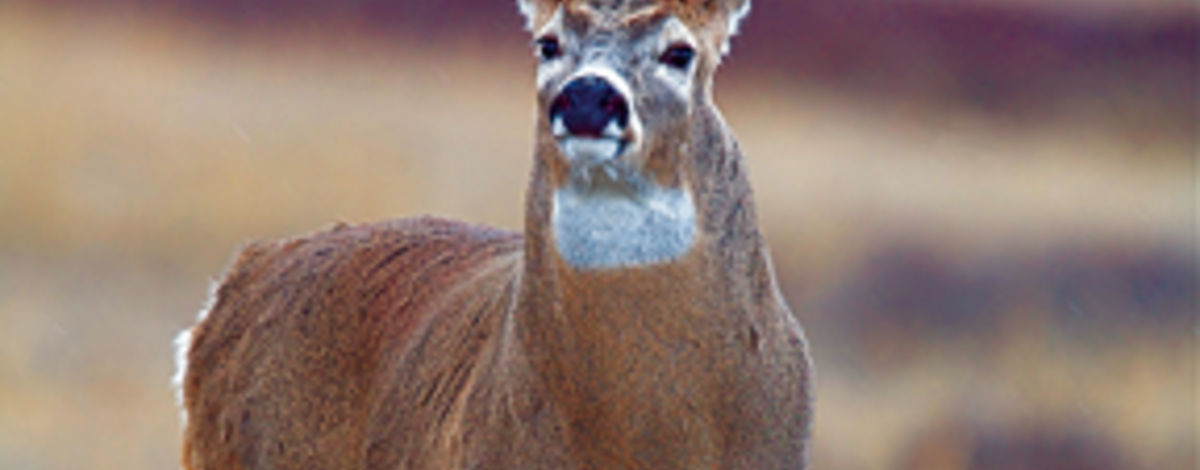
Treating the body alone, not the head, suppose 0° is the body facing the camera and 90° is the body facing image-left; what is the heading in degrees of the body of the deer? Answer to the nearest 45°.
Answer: approximately 315°
